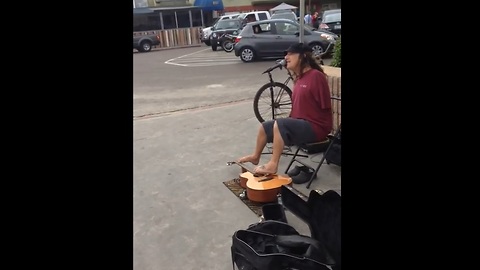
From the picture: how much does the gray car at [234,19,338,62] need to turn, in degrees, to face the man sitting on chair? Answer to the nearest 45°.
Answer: approximately 90° to its right

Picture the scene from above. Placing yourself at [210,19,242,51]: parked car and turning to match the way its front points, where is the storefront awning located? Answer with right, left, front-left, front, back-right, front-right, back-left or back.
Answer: back-right

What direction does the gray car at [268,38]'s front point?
to the viewer's right

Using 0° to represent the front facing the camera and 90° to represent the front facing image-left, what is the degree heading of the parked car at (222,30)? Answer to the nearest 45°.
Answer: approximately 45°

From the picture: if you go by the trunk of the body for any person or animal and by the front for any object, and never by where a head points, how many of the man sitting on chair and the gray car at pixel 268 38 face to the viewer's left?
1

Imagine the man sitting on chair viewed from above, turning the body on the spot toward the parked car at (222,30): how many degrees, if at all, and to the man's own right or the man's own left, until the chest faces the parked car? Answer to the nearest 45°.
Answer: approximately 90° to the man's own right

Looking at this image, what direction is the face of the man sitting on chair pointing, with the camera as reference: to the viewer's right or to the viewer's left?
to the viewer's left

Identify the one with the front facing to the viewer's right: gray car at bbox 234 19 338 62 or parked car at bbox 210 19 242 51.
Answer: the gray car

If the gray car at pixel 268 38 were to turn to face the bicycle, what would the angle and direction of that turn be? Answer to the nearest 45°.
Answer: approximately 90° to its right

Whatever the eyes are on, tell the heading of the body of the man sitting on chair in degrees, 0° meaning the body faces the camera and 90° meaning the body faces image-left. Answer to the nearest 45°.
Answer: approximately 90°

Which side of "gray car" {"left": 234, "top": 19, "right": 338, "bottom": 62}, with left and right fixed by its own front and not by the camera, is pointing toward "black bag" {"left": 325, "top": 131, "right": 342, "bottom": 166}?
right

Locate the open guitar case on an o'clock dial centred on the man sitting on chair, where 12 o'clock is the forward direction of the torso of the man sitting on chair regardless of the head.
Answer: The open guitar case is roughly at 9 o'clock from the man sitting on chair.

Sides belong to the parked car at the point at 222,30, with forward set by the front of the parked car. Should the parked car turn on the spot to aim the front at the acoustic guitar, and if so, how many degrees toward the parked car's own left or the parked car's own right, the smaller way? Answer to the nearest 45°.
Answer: approximately 45° to the parked car's own left

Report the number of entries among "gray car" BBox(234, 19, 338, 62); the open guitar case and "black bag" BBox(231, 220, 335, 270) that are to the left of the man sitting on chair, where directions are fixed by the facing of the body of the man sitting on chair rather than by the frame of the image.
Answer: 2
